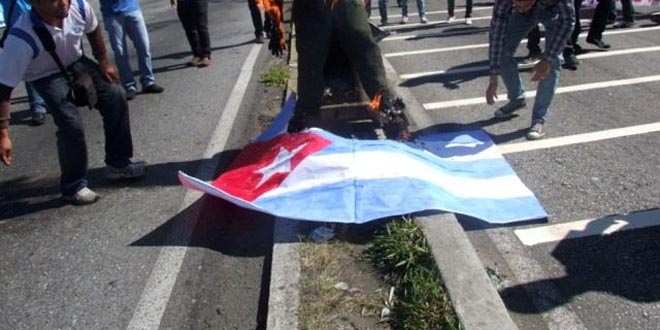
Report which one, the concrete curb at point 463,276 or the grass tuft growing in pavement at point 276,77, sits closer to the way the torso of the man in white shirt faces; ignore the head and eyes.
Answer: the concrete curb

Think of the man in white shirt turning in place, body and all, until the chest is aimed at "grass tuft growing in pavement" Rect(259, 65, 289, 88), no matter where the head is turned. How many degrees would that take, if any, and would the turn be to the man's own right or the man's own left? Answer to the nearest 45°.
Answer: approximately 90° to the man's own left

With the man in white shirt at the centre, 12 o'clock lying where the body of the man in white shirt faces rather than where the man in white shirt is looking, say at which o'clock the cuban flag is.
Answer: The cuban flag is roughly at 12 o'clock from the man in white shirt.

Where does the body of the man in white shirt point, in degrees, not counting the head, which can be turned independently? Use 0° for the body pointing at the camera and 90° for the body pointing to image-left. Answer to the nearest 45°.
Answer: approximately 315°

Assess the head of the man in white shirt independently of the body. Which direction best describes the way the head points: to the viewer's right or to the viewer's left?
to the viewer's right

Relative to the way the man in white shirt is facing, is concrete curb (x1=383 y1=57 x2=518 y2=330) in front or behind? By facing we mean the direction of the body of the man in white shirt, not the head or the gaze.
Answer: in front

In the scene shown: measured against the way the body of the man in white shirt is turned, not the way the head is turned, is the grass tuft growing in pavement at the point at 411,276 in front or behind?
in front

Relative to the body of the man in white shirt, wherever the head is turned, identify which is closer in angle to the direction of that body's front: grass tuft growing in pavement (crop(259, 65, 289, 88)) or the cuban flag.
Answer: the cuban flag
